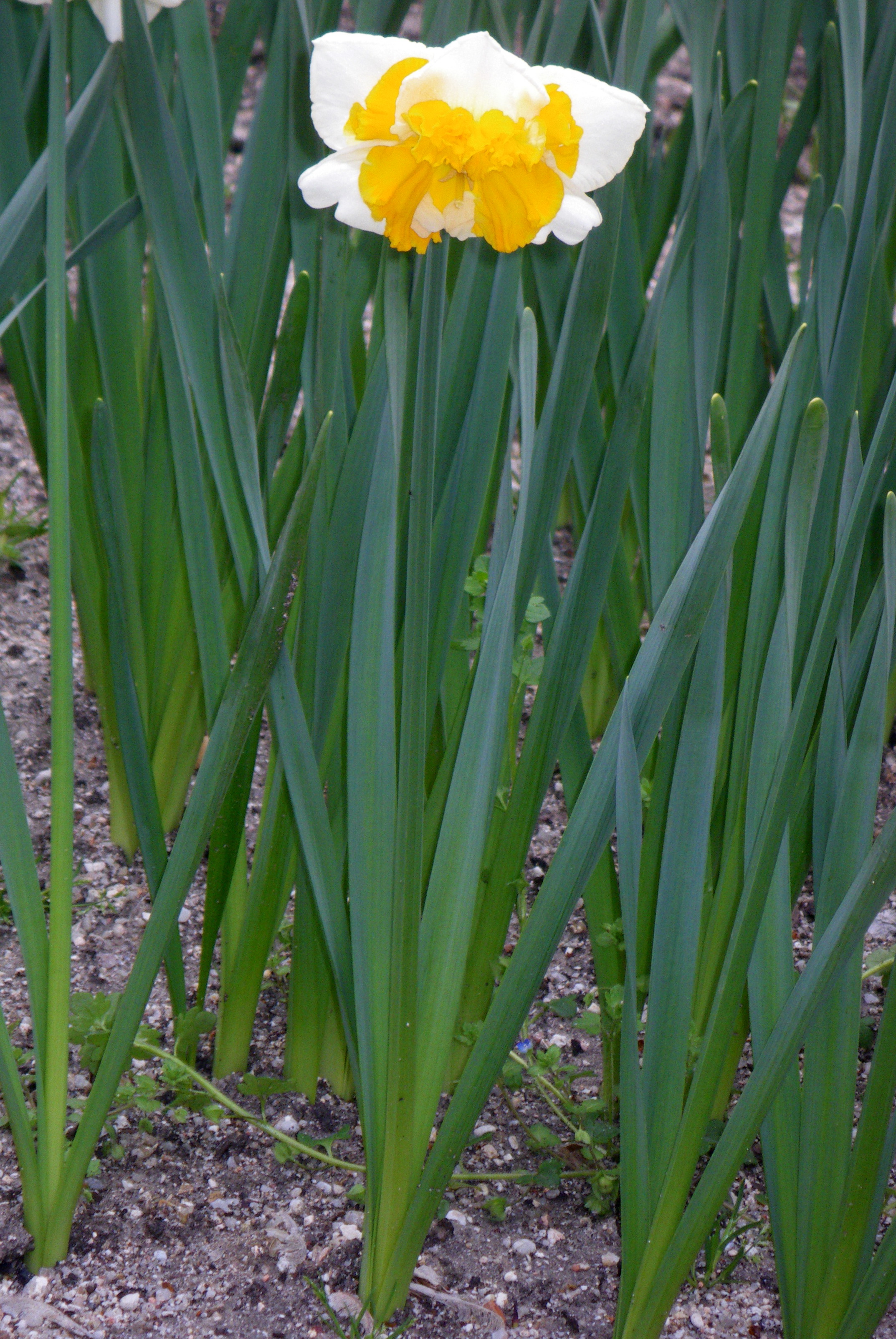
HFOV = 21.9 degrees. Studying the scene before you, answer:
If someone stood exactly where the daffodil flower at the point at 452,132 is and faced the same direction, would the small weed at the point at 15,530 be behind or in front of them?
behind

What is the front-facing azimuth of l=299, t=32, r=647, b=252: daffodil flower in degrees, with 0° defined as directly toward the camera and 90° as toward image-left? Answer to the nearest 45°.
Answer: approximately 0°
